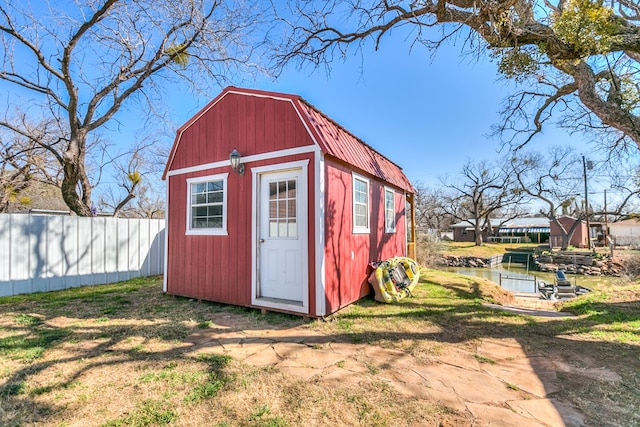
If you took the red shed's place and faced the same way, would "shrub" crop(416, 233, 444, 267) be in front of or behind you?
behind

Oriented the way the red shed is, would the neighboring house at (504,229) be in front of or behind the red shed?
behind

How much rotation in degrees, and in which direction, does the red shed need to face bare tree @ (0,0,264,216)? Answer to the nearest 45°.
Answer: approximately 90° to its right

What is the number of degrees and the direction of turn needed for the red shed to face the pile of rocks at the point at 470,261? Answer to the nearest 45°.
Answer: approximately 180°

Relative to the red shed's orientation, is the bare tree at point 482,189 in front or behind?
behind

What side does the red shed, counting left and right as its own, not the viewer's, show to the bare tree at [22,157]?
right

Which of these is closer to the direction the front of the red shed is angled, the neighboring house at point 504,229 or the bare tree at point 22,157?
the bare tree

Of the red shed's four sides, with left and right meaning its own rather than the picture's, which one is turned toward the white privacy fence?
right
